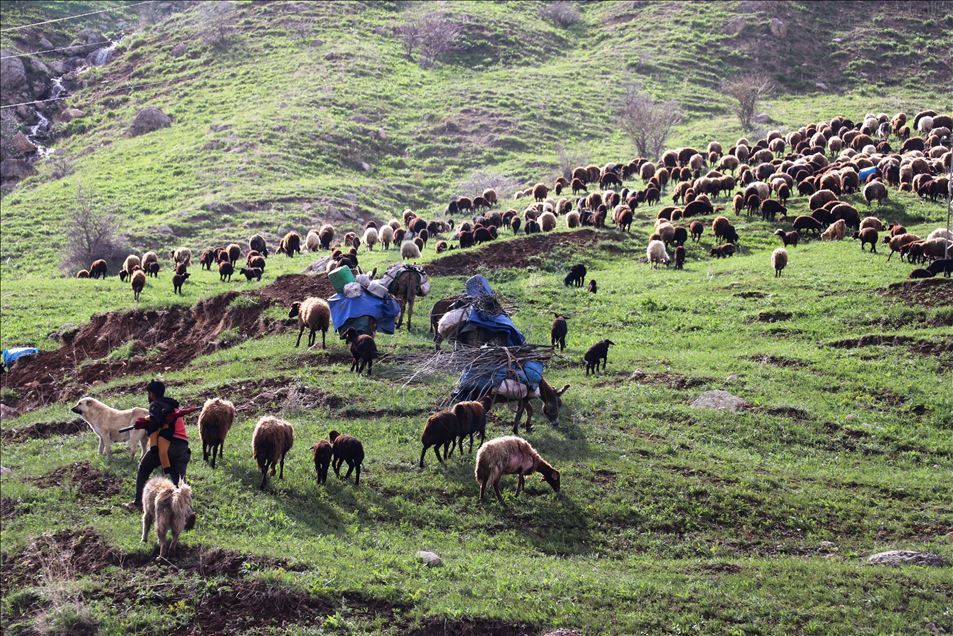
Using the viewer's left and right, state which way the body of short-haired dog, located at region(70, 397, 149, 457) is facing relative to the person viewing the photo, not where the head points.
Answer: facing to the left of the viewer

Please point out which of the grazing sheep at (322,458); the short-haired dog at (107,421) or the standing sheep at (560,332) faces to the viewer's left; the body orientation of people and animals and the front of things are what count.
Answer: the short-haired dog

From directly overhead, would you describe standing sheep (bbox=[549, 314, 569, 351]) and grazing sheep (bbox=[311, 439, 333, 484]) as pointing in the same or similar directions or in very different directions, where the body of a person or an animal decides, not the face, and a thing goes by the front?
same or similar directions

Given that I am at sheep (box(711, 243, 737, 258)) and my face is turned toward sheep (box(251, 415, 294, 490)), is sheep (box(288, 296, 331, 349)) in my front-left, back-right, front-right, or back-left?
front-right

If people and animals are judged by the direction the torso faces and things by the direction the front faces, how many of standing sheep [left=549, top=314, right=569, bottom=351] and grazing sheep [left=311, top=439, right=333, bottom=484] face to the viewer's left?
0
